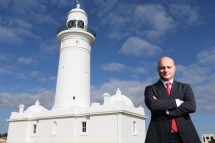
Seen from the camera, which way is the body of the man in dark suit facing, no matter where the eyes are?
toward the camera

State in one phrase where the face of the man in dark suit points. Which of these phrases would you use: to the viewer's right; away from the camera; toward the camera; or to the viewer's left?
toward the camera

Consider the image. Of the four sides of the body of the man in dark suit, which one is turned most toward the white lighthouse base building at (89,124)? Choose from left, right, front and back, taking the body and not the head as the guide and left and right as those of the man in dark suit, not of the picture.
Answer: back

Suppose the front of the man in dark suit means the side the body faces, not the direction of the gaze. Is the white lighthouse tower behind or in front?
behind
